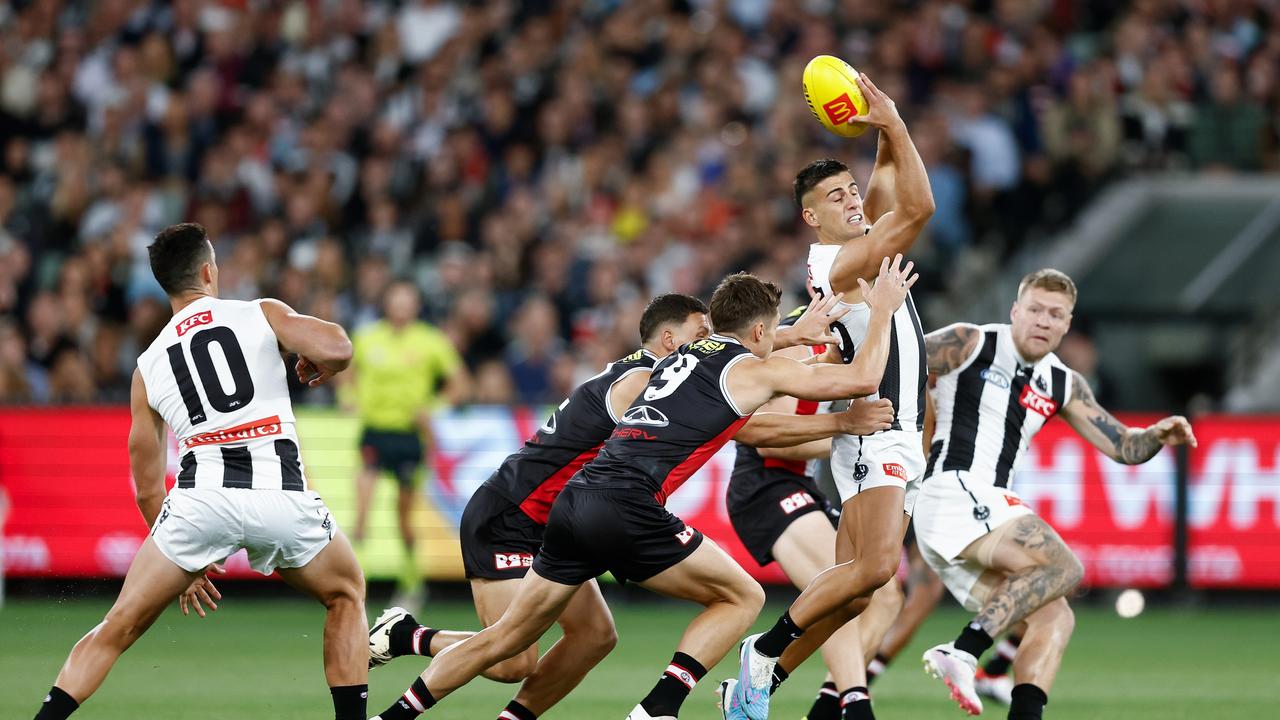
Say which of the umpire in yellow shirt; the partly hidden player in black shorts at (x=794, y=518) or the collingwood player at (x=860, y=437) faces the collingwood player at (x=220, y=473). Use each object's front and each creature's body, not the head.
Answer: the umpire in yellow shirt

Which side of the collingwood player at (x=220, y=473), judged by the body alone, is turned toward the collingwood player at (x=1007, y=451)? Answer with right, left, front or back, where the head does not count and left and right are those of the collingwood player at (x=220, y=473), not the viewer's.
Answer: right

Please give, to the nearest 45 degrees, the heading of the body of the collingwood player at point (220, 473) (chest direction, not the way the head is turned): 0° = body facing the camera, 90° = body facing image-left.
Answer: approximately 180°

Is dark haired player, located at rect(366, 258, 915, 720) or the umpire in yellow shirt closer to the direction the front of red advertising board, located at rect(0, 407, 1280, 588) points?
the dark haired player

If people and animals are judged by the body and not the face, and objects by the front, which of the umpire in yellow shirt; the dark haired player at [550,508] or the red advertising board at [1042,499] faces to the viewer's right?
the dark haired player

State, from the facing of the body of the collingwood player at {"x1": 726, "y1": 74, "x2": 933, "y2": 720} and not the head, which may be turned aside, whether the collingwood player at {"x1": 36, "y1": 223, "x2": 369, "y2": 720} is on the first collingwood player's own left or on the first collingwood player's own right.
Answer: on the first collingwood player's own right

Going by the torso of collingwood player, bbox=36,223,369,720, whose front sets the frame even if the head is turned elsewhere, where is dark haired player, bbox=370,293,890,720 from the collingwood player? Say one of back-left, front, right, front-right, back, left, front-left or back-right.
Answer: right

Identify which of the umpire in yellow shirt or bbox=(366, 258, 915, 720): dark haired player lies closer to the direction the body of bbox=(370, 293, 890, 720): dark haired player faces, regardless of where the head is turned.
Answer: the dark haired player

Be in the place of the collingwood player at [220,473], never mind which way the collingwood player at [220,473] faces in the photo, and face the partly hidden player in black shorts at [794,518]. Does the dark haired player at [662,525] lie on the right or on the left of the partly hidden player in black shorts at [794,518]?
right

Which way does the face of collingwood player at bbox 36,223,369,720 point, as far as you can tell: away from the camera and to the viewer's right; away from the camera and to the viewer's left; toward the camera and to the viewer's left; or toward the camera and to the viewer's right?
away from the camera and to the viewer's right

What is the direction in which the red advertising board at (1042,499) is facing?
toward the camera

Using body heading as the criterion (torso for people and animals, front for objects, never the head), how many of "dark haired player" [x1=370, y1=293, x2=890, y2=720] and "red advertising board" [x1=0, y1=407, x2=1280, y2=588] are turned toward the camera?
1

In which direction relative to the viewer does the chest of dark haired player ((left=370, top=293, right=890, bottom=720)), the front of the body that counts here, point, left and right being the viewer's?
facing to the right of the viewer

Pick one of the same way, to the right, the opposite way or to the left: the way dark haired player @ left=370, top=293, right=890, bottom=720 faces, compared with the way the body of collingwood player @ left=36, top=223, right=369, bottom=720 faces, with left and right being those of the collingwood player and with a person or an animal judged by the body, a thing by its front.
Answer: to the right
